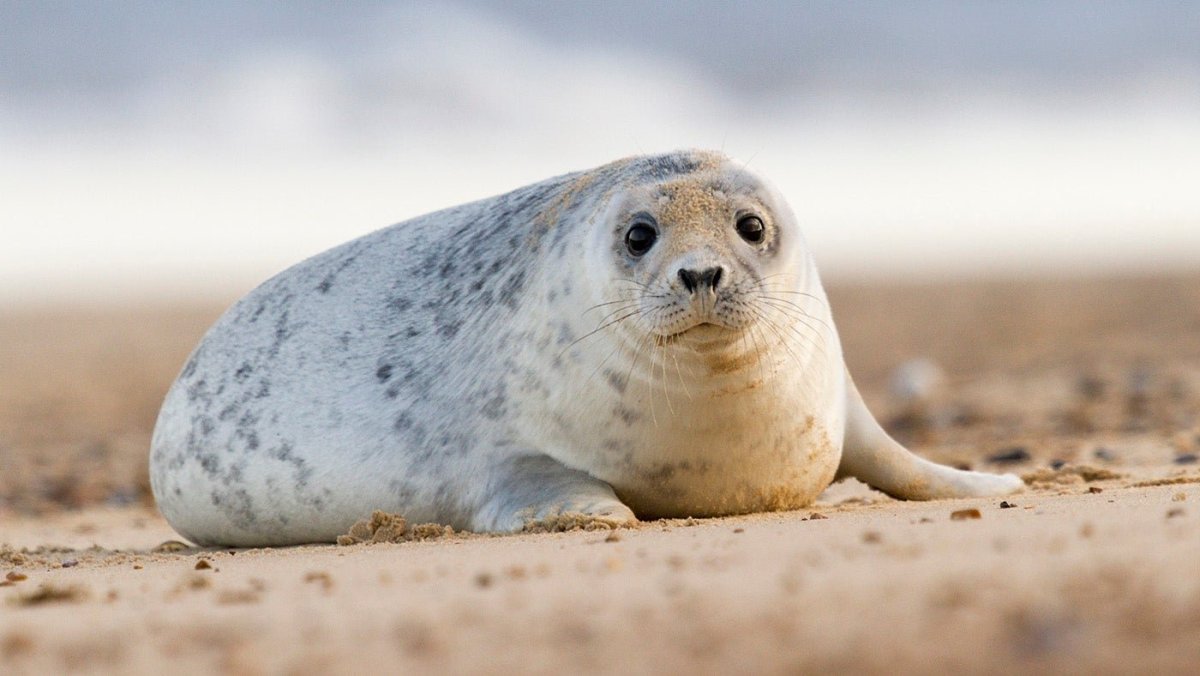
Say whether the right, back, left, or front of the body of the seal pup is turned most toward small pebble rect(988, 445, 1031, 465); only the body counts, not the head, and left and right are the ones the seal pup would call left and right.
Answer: left

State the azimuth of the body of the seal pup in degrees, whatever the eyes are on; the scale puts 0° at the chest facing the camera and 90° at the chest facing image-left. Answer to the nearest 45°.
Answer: approximately 315°
